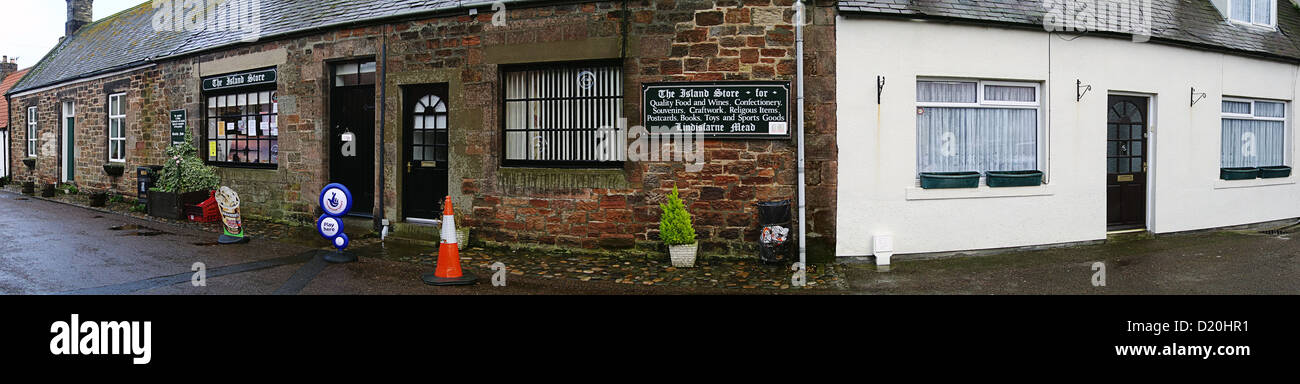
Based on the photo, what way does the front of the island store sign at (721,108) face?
toward the camera

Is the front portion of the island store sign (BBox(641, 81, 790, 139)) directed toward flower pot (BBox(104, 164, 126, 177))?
no

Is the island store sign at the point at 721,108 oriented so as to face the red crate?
no

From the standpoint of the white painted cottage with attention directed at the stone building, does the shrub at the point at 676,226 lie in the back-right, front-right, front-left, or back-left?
front-left

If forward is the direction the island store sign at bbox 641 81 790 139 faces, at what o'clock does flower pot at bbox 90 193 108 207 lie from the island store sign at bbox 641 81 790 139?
The flower pot is roughly at 4 o'clock from the island store sign.

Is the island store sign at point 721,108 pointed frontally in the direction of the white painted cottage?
no
